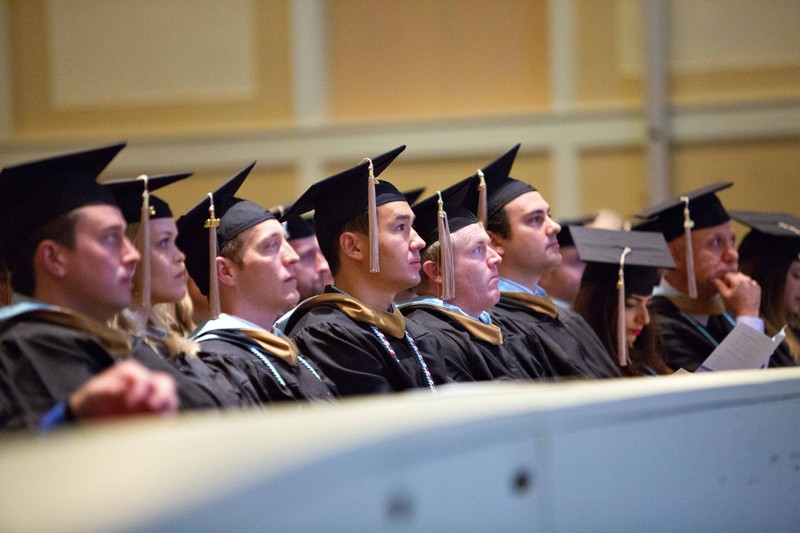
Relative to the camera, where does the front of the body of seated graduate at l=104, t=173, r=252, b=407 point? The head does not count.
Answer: to the viewer's right

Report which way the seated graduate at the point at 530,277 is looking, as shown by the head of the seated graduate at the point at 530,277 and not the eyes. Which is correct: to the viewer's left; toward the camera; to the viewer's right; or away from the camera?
to the viewer's right

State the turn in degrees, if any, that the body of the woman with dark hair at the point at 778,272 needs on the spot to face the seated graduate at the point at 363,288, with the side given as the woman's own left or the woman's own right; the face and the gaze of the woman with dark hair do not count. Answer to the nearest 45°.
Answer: approximately 135° to the woman's own right

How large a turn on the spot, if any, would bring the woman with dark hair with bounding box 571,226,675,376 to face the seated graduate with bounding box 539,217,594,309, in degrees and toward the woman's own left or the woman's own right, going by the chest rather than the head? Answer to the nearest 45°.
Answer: approximately 135° to the woman's own left

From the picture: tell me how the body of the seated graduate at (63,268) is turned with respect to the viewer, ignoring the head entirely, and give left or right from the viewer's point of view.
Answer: facing to the right of the viewer
